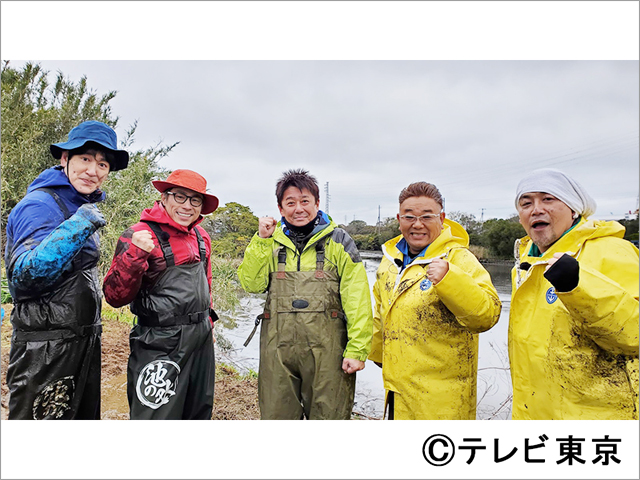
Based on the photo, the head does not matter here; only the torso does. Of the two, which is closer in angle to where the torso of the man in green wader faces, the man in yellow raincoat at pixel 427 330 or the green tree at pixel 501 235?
the man in yellow raincoat

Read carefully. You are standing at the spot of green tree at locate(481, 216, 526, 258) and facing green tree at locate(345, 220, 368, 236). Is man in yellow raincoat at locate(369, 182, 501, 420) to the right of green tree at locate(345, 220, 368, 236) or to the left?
left

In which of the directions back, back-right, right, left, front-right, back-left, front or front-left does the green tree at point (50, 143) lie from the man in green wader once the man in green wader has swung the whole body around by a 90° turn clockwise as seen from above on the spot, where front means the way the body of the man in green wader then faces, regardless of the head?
front-right

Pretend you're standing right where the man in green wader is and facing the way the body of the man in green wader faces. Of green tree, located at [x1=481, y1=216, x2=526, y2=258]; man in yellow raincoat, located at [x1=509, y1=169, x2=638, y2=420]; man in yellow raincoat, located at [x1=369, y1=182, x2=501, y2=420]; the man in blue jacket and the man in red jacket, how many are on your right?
2

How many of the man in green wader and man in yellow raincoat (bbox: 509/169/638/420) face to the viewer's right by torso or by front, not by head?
0

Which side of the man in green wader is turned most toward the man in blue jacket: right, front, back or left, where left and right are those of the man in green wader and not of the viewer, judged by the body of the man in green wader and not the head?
right

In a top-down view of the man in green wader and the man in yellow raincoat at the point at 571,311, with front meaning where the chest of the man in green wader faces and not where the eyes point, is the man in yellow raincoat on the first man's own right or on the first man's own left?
on the first man's own left

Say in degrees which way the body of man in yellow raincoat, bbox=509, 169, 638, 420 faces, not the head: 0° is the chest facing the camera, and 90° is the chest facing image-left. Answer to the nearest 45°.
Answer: approximately 45°

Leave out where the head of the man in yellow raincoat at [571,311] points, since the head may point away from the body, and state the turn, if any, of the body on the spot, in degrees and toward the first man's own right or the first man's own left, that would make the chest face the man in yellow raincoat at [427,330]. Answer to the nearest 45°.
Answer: approximately 45° to the first man's own right

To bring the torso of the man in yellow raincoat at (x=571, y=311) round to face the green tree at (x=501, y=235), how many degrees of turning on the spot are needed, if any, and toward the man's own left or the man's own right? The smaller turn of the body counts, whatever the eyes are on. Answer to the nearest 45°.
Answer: approximately 135° to the man's own right

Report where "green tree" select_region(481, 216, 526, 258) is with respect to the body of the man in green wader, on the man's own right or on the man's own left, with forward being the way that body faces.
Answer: on the man's own left

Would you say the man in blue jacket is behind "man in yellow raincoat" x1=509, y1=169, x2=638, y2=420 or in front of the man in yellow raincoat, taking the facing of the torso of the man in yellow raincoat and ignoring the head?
in front
